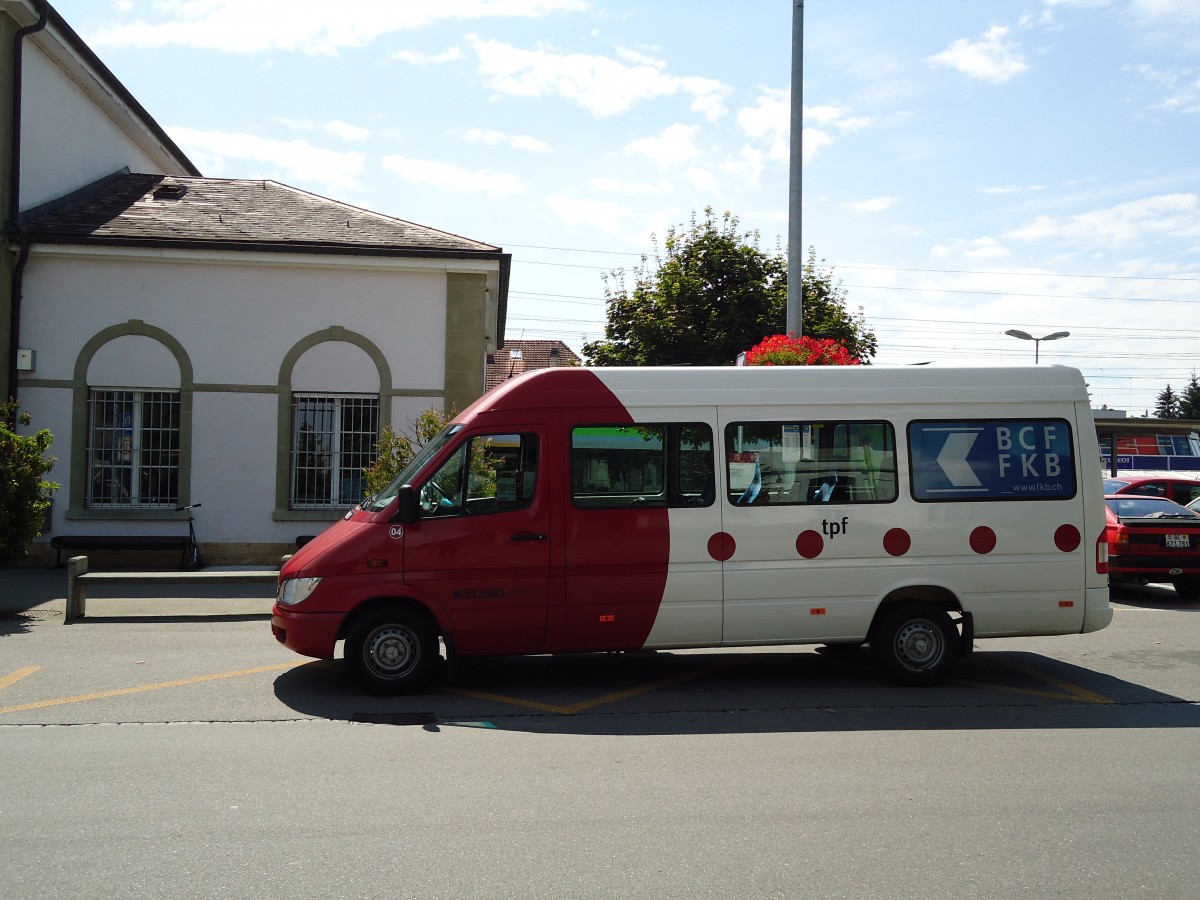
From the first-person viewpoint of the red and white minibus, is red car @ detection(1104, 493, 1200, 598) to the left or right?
on its right

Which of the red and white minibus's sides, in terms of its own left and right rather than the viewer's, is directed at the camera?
left

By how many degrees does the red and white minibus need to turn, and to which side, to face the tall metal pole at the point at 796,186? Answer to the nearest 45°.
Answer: approximately 90° to its right

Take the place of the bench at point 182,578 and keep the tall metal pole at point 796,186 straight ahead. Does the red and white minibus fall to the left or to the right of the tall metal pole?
right

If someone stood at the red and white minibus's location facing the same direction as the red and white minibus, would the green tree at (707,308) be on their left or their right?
on their right

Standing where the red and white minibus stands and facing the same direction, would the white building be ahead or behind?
ahead

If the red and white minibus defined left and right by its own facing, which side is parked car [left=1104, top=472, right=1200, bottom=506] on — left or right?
on its right

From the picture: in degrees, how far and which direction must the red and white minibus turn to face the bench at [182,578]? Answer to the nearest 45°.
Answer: approximately 45° to its right

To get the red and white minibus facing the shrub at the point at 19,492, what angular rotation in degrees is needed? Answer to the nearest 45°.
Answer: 0° — it already faces it

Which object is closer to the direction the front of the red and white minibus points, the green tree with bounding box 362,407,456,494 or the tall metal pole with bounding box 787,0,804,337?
the green tree

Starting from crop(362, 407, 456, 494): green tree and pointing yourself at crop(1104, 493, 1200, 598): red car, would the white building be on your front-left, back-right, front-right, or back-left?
back-left

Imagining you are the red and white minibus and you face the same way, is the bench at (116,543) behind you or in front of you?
in front

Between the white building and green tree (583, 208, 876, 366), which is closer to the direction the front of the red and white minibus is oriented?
the white building

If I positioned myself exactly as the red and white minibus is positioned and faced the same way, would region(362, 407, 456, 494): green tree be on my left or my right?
on my right
